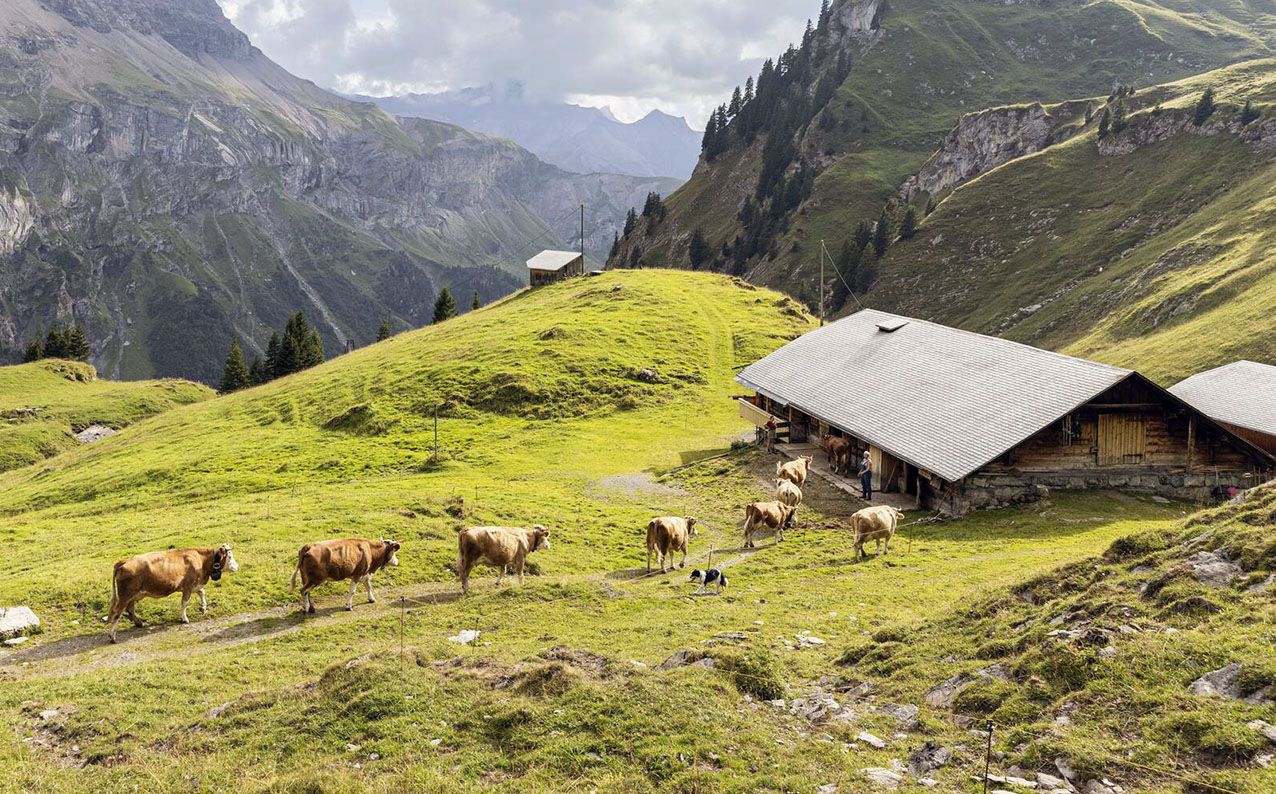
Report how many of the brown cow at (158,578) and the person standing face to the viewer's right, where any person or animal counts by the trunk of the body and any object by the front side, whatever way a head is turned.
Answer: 1

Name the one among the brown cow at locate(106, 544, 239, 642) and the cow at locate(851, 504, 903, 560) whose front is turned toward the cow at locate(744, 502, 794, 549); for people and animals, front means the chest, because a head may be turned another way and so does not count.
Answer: the brown cow

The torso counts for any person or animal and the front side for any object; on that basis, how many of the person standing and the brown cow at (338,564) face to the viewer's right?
1

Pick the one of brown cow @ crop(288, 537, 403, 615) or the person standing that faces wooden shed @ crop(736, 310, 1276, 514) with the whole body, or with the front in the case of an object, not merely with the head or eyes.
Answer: the brown cow

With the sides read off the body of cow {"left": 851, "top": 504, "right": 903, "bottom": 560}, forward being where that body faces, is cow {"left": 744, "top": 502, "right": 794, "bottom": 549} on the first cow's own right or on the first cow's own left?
on the first cow's own left

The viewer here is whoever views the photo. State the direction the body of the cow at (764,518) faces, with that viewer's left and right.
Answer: facing away from the viewer and to the right of the viewer

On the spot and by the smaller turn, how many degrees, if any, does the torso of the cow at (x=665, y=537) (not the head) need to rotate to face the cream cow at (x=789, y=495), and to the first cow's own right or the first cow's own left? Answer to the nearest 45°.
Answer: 0° — it already faces it

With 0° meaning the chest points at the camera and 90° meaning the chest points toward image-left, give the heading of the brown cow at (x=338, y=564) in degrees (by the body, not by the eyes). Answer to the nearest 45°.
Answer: approximately 270°

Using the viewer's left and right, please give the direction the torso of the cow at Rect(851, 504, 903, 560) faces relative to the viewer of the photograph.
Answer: facing away from the viewer and to the right of the viewer

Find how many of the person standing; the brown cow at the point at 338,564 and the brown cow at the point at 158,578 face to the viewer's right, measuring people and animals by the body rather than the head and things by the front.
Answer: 2

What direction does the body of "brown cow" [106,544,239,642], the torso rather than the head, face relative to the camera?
to the viewer's right

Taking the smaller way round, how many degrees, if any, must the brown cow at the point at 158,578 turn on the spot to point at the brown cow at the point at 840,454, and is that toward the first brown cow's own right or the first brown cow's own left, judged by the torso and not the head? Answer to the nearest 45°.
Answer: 0° — it already faces it

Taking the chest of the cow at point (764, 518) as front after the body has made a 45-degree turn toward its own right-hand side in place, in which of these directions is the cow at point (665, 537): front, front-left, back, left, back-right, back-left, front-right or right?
back-right
